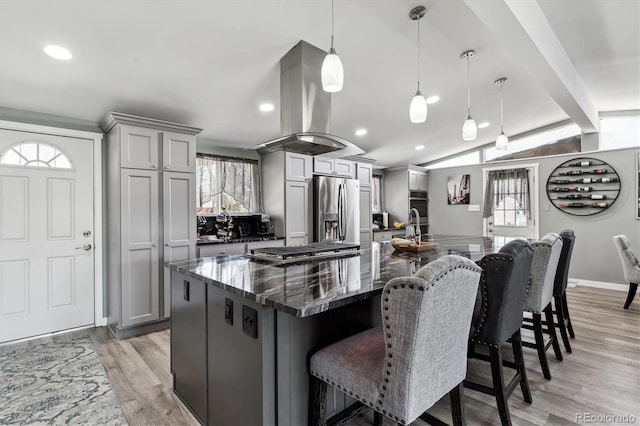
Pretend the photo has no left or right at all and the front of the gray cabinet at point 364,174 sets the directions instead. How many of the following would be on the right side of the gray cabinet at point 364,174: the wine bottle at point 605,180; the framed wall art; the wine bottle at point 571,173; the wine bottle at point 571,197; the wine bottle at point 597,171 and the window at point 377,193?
0

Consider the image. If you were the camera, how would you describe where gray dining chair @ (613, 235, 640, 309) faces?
facing to the right of the viewer

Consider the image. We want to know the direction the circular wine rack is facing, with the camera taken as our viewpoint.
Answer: facing the viewer

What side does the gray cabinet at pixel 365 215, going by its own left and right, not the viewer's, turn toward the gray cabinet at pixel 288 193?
right

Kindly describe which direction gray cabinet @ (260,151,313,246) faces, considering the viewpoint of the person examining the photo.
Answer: facing the viewer and to the right of the viewer

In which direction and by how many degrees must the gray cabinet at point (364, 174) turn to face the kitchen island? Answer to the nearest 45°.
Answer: approximately 45° to its right

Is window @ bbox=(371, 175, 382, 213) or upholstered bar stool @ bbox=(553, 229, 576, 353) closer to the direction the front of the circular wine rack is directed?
the upholstered bar stool

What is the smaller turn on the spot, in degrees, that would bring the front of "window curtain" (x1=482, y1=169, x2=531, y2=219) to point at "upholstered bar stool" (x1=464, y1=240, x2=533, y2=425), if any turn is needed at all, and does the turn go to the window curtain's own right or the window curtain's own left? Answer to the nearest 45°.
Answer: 0° — it already faces it

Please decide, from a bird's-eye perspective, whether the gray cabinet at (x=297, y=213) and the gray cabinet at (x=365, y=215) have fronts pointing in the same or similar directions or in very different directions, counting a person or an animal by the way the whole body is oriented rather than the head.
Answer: same or similar directions

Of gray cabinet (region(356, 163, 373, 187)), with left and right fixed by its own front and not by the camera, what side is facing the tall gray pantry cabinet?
right

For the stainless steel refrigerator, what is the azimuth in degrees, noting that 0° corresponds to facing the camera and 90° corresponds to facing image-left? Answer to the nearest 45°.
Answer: approximately 315°

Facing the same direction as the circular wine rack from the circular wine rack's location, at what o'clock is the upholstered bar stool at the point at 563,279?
The upholstered bar stool is roughly at 12 o'clock from the circular wine rack.

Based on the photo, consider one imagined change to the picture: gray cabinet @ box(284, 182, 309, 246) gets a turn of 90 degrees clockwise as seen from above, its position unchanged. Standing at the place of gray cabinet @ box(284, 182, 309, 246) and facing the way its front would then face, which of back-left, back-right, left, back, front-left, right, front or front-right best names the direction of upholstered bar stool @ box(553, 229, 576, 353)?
left

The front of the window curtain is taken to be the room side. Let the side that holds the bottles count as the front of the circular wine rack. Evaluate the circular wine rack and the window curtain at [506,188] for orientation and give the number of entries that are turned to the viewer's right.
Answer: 0
